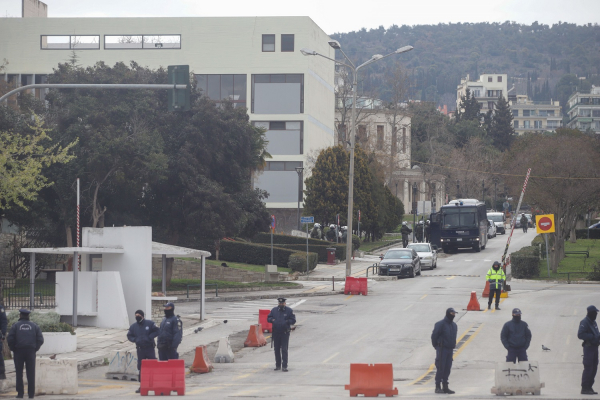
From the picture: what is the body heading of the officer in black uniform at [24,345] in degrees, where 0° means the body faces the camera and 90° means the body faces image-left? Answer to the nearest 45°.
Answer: approximately 180°

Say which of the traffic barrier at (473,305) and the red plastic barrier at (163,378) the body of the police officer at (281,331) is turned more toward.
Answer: the red plastic barrier

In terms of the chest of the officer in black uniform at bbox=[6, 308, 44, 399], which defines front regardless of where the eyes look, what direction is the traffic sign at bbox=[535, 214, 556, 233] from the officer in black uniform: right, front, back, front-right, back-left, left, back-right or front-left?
front-right

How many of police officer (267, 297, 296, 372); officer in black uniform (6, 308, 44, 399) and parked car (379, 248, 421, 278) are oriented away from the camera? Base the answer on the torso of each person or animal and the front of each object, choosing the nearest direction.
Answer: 1

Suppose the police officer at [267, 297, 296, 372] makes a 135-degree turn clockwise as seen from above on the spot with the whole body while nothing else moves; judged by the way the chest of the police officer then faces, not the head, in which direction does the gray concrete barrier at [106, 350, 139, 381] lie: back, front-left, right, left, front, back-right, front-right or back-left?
front-left

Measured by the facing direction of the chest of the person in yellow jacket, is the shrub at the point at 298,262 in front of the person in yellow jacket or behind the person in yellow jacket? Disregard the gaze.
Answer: behind

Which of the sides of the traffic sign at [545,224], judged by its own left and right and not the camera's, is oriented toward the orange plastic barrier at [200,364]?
front

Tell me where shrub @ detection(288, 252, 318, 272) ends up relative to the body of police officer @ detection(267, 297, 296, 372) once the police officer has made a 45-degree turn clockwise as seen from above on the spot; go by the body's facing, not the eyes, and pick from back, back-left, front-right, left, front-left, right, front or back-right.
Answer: back-right

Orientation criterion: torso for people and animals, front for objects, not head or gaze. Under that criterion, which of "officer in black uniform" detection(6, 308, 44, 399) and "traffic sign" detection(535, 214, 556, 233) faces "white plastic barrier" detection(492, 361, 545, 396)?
the traffic sign

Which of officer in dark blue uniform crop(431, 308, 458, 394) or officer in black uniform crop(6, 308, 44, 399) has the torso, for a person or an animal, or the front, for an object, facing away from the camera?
officer in black uniform crop(6, 308, 44, 399)

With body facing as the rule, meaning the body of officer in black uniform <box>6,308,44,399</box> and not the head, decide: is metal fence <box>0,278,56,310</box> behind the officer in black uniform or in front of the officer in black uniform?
in front
